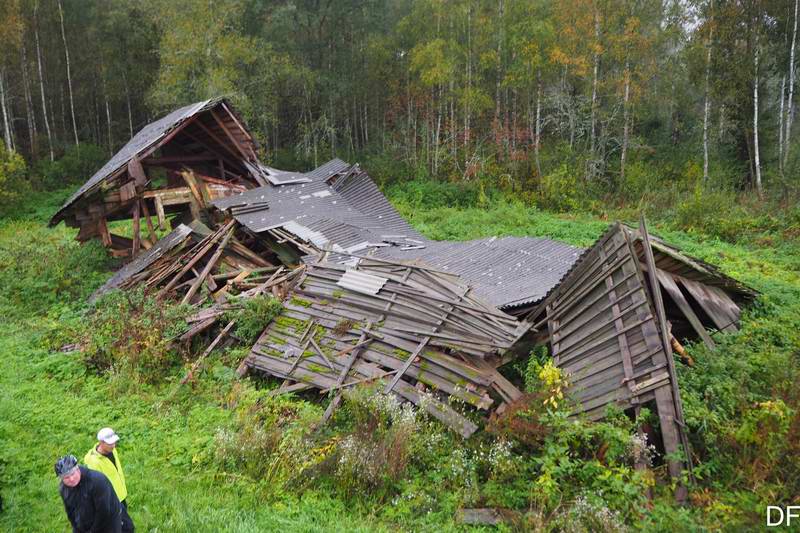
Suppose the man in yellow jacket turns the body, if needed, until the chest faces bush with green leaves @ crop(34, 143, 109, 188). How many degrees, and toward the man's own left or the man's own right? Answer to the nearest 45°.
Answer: approximately 135° to the man's own left

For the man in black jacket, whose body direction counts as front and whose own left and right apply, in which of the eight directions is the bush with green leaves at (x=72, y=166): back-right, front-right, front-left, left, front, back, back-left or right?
back-right

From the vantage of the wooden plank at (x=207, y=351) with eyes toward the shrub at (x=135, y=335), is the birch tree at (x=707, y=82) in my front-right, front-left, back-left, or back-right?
back-right

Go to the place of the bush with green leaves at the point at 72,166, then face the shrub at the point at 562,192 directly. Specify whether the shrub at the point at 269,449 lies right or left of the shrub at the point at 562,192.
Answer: right

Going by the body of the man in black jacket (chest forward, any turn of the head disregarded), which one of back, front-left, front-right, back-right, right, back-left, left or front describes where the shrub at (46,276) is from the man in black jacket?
back-right

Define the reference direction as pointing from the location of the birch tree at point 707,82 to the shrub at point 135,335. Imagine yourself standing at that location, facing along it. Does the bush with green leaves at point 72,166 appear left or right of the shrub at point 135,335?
right

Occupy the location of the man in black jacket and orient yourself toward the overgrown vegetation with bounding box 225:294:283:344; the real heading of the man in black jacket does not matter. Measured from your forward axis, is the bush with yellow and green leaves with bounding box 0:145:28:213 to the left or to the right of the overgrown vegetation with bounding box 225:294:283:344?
left
